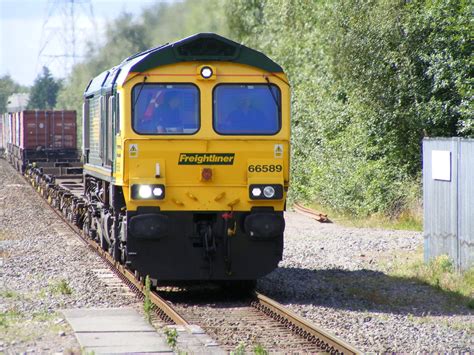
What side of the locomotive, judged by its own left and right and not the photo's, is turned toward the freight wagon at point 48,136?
back

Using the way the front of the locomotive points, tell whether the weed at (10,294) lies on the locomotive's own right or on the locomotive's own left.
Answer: on the locomotive's own right

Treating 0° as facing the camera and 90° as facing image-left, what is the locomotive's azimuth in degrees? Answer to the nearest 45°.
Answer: approximately 0°

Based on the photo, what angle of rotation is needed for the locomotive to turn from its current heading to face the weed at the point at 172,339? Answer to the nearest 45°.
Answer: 0° — it already faces it

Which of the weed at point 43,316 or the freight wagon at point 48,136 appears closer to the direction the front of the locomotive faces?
the weed
